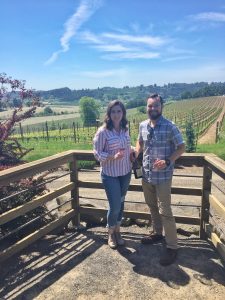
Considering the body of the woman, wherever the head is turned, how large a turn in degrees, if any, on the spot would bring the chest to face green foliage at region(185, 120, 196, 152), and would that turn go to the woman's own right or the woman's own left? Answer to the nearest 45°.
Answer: approximately 135° to the woman's own left

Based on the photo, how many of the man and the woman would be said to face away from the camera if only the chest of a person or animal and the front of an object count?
0

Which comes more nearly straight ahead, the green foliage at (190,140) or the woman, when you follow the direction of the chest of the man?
the woman

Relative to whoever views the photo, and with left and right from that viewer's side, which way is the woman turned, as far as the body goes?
facing the viewer and to the right of the viewer

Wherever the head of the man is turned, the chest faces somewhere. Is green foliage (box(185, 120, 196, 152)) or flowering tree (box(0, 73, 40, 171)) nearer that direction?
the flowering tree

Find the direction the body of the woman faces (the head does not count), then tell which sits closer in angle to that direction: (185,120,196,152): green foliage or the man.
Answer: the man

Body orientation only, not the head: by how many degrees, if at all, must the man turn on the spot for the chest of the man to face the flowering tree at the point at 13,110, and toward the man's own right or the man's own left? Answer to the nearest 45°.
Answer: approximately 90° to the man's own right
